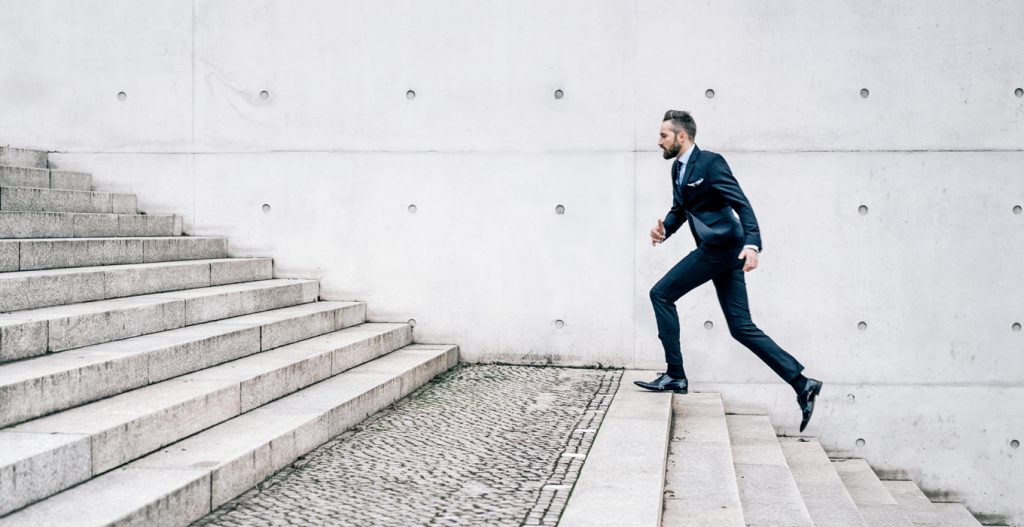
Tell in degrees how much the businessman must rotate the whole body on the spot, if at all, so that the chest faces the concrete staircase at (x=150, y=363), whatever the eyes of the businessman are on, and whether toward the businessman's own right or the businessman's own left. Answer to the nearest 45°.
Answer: approximately 45° to the businessman's own left

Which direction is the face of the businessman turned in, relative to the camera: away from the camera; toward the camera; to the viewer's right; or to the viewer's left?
to the viewer's left

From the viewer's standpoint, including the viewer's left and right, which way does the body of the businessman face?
facing to the left of the viewer
